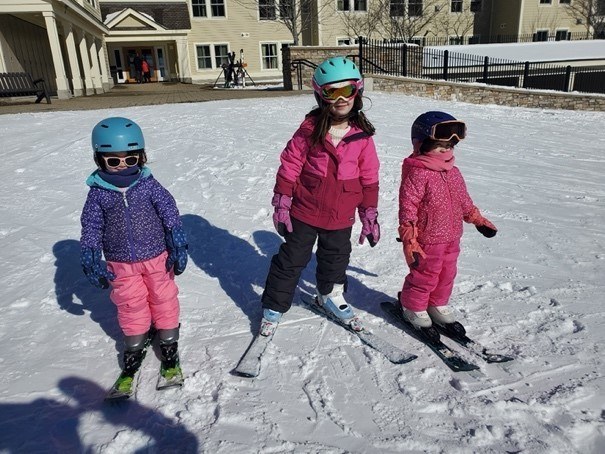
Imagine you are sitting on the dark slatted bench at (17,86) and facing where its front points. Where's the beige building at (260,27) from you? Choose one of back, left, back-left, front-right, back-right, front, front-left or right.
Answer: left

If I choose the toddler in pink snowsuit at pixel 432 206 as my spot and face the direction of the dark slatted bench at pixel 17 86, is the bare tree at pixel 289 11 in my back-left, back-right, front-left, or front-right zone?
front-right

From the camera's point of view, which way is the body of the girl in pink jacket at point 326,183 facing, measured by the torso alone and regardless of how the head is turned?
toward the camera

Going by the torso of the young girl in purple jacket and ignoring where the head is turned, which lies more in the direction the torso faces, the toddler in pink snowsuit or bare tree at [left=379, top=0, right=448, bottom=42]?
the toddler in pink snowsuit

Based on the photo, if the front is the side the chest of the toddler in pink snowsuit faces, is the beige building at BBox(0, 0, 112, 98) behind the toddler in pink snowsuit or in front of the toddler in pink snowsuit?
behind

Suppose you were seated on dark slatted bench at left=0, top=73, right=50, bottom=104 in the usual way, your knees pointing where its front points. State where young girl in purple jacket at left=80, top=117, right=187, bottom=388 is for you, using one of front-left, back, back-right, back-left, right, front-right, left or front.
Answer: front-right

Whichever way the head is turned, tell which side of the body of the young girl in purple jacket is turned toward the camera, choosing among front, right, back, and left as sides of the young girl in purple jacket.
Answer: front

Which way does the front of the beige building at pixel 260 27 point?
toward the camera

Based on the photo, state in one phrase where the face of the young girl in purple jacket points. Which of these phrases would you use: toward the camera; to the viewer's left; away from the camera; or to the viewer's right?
toward the camera

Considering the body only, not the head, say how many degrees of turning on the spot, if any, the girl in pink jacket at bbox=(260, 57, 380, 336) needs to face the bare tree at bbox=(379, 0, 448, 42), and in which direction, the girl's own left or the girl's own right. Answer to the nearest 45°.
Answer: approximately 180°

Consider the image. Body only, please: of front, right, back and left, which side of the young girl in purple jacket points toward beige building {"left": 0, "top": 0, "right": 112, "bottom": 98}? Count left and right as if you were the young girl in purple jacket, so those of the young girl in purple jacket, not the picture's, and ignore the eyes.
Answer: back

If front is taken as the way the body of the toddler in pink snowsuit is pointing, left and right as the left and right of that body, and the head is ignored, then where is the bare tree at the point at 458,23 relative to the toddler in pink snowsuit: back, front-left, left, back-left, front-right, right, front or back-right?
back-left

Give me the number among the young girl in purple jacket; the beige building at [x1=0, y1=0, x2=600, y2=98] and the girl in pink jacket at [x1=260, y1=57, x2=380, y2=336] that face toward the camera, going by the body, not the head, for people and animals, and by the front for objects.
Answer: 3

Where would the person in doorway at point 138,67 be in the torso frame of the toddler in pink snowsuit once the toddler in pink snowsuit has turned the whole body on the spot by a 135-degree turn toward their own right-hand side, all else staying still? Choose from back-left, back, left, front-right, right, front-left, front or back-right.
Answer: front-right

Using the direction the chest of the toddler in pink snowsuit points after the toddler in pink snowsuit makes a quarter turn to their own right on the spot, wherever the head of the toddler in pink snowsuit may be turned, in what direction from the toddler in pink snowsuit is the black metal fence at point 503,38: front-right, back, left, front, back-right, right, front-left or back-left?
back-right

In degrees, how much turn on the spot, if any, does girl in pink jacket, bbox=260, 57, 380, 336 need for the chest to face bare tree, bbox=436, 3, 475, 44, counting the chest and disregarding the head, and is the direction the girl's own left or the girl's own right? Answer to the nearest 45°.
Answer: approximately 180°

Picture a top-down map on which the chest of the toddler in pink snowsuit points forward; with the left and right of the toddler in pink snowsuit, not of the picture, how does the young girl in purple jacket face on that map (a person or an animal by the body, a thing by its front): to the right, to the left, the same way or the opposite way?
the same way
